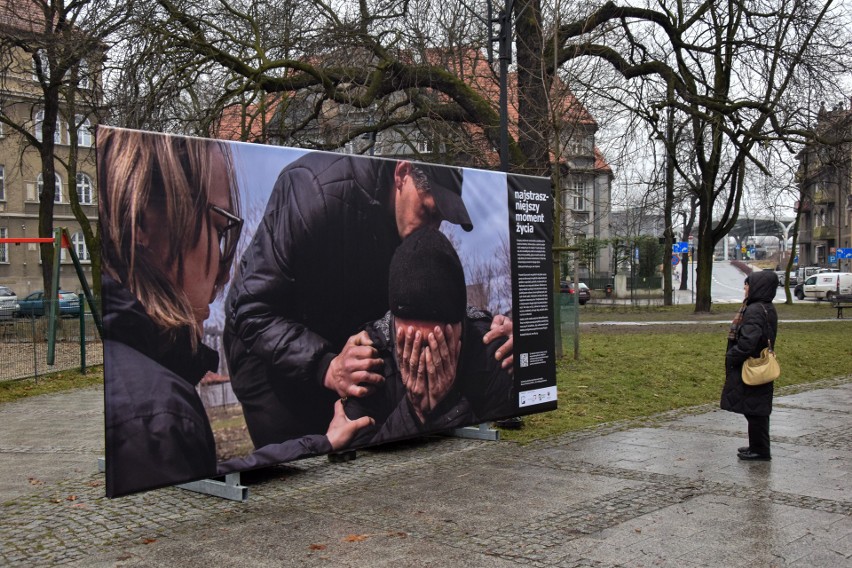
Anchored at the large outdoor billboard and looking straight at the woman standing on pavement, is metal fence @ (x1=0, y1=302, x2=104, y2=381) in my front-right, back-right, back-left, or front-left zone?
back-left

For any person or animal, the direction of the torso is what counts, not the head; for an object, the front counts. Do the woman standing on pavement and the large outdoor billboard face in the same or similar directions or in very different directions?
very different directions

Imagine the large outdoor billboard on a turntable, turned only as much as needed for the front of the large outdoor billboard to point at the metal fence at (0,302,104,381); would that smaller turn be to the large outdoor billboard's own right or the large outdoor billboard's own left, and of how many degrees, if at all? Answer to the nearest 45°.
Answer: approximately 180°

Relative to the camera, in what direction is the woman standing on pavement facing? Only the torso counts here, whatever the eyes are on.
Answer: to the viewer's left

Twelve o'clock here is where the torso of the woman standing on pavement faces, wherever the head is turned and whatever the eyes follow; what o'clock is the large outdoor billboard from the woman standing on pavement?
The large outdoor billboard is roughly at 11 o'clock from the woman standing on pavement.

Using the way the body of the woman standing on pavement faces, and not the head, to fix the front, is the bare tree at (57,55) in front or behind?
in front

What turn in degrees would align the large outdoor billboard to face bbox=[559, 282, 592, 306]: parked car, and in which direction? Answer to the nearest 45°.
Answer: approximately 135° to its left

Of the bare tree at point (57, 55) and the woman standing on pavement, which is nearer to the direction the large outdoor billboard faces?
the woman standing on pavement

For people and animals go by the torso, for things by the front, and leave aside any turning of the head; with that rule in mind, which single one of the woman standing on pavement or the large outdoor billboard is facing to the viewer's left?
the woman standing on pavement

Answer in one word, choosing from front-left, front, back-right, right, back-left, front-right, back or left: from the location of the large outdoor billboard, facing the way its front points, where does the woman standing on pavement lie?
front-left

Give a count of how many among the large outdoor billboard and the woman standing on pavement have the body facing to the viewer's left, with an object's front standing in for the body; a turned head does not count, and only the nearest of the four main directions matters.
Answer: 1

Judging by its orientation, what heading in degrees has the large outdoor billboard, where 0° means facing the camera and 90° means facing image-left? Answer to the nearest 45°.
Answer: approximately 315°

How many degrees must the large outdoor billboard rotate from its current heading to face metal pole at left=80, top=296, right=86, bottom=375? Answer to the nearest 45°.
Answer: approximately 180°

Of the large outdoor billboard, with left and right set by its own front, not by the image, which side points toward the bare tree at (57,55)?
back

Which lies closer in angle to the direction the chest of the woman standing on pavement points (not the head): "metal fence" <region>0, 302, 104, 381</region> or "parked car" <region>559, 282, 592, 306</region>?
the metal fence

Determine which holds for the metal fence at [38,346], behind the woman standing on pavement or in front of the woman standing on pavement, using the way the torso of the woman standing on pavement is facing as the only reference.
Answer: in front
